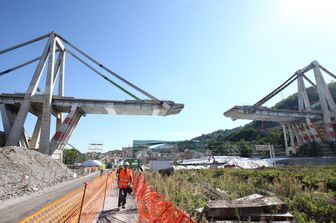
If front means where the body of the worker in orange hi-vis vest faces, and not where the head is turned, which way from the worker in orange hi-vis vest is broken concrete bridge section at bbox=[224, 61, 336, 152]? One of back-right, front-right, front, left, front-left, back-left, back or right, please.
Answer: back-left

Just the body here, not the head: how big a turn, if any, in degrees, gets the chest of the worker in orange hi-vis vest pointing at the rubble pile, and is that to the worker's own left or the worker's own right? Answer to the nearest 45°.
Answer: approximately 135° to the worker's own right

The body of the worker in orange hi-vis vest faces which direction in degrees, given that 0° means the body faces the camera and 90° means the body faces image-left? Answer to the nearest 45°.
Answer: approximately 0°

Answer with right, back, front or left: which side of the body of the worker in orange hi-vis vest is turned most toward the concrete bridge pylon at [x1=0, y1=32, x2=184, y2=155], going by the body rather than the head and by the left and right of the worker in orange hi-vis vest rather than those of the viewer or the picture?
back

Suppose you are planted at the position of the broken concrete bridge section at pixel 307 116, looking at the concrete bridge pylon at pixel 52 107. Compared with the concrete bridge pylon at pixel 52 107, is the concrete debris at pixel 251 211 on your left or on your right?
left

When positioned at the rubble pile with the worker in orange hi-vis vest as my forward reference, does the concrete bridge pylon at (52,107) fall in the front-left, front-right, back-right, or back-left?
back-left
